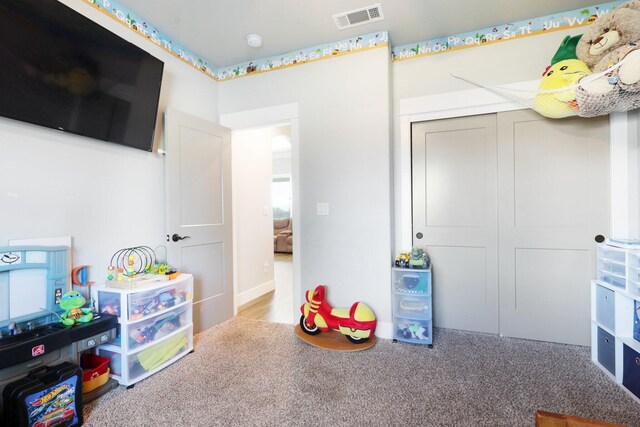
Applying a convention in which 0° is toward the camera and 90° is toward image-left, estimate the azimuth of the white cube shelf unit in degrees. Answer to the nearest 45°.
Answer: approximately 45°

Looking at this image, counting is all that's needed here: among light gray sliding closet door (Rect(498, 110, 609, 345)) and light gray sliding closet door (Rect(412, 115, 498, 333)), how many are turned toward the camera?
2

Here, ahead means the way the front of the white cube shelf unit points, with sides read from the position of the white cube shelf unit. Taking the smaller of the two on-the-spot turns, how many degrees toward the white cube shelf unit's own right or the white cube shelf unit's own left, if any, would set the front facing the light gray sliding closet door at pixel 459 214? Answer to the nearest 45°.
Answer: approximately 45° to the white cube shelf unit's own right

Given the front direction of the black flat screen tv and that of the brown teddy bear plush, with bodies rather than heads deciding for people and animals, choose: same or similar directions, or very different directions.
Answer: very different directions

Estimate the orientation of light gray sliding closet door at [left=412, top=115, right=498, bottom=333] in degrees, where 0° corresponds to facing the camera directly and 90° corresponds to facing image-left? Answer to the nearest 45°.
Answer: approximately 0°
